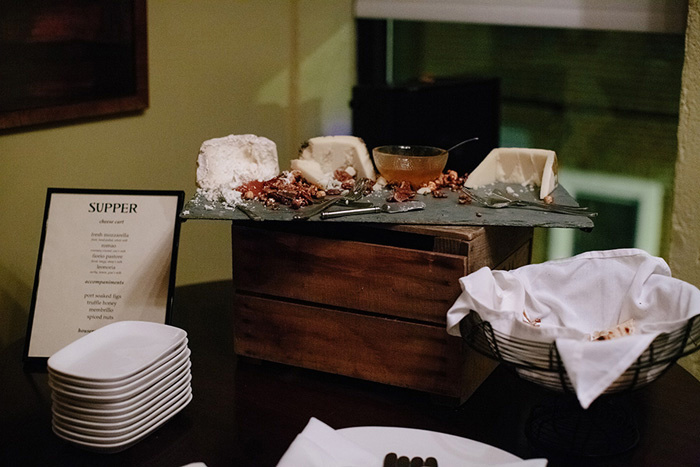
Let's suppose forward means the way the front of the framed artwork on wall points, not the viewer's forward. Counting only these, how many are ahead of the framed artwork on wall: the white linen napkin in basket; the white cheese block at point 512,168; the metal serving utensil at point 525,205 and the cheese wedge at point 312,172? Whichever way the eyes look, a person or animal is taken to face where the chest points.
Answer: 4

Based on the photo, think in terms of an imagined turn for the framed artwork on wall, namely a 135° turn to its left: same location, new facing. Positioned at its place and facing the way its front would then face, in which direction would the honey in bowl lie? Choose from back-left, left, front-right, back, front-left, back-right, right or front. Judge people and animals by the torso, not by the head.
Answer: back-right

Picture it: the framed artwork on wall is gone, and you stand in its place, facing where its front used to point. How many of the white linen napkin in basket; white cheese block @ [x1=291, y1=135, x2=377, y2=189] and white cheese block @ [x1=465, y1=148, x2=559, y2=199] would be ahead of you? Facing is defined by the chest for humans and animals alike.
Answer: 3

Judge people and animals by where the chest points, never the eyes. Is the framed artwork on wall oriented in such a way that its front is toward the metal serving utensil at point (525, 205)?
yes

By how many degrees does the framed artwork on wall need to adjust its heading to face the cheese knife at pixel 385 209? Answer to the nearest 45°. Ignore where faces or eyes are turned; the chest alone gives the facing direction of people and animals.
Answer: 0° — it already faces it

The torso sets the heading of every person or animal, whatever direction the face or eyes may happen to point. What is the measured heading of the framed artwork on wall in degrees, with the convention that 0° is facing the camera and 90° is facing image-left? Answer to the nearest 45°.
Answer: approximately 315°

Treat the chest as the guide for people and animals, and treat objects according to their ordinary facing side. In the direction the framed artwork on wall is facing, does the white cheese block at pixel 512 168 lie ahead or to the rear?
ahead

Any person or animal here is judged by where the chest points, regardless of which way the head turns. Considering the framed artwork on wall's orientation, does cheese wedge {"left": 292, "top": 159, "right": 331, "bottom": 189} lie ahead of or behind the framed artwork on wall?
ahead

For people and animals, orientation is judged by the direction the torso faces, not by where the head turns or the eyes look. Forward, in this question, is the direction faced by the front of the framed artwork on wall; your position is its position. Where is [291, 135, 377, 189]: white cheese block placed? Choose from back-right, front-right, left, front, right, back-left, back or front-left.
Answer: front
